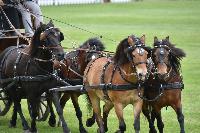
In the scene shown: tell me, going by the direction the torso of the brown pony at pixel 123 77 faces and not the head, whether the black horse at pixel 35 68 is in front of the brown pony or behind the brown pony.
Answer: behind

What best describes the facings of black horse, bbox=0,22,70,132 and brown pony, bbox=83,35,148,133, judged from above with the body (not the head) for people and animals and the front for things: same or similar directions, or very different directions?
same or similar directions

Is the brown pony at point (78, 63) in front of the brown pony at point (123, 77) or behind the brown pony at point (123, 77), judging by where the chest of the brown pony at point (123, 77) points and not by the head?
behind

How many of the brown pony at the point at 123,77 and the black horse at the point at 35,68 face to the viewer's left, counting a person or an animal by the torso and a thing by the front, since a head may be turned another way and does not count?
0

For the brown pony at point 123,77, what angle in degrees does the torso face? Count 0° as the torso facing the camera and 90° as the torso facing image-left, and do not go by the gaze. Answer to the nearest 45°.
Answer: approximately 315°

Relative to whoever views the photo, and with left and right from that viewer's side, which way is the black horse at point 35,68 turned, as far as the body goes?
facing the viewer and to the right of the viewer

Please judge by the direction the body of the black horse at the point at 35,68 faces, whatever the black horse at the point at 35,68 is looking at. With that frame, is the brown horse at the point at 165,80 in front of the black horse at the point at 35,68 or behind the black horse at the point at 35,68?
in front

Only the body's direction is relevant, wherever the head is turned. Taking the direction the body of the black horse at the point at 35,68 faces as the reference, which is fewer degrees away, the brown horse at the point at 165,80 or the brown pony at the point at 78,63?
the brown horse

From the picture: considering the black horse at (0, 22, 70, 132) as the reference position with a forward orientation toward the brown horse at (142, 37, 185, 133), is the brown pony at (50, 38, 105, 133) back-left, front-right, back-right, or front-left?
front-left
